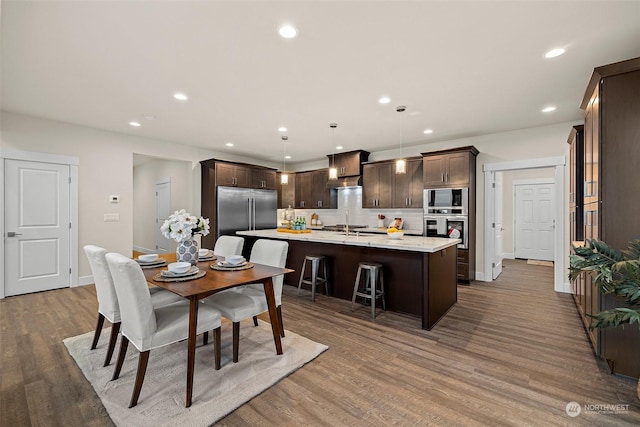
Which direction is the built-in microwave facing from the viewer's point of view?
toward the camera

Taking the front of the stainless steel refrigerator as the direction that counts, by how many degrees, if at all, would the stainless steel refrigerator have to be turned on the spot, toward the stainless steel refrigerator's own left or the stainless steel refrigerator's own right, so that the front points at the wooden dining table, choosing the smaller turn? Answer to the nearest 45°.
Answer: approximately 45° to the stainless steel refrigerator's own right

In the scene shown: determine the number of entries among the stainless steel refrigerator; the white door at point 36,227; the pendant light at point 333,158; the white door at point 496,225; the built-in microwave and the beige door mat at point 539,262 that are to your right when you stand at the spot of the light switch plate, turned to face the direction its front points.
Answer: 1

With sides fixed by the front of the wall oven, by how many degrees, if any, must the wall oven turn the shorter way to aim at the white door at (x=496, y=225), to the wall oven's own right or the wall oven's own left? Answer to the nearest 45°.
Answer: approximately 135° to the wall oven's own left

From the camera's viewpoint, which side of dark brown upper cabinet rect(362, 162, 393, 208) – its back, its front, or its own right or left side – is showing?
front

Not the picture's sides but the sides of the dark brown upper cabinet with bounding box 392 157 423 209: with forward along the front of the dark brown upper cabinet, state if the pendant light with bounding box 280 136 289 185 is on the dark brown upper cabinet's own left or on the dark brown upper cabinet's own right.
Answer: on the dark brown upper cabinet's own right

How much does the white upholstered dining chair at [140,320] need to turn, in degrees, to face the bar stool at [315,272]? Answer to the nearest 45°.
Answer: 0° — it already faces it

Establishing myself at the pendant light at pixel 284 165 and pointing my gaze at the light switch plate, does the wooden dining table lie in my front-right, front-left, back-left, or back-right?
front-left

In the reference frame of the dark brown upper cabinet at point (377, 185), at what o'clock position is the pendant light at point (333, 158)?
The pendant light is roughly at 1 o'clock from the dark brown upper cabinet.

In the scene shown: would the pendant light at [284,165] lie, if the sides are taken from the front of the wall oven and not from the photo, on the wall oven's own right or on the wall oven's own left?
on the wall oven's own right

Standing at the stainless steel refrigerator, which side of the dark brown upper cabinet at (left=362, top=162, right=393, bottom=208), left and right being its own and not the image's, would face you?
right

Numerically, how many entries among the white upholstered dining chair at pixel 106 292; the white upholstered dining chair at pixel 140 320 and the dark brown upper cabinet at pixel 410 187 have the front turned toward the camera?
1

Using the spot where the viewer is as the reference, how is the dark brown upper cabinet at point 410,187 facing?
facing the viewer
